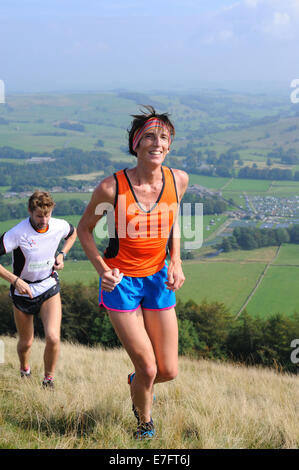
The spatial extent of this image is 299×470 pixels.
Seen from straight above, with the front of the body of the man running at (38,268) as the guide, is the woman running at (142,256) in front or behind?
in front

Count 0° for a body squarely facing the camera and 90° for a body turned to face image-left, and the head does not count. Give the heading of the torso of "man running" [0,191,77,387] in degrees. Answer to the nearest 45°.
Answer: approximately 0°
